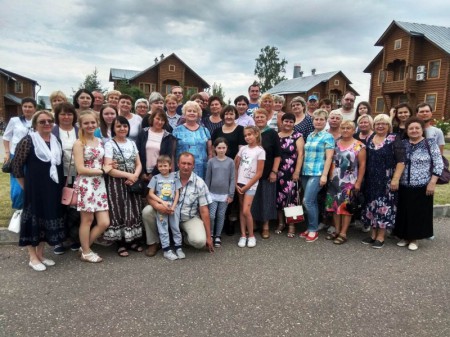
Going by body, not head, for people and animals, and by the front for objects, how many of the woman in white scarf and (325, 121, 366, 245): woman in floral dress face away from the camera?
0

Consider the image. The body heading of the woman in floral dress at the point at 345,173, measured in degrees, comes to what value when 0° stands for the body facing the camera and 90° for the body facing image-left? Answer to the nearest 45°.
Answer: approximately 45°

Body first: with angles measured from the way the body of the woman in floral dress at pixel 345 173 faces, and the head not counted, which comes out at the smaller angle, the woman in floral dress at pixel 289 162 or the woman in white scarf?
the woman in white scarf

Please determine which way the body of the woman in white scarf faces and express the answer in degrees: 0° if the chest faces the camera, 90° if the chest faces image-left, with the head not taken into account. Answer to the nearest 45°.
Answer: approximately 315°

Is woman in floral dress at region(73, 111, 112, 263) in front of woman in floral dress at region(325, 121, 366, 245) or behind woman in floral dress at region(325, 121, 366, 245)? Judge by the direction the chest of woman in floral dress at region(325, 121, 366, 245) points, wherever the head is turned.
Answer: in front
